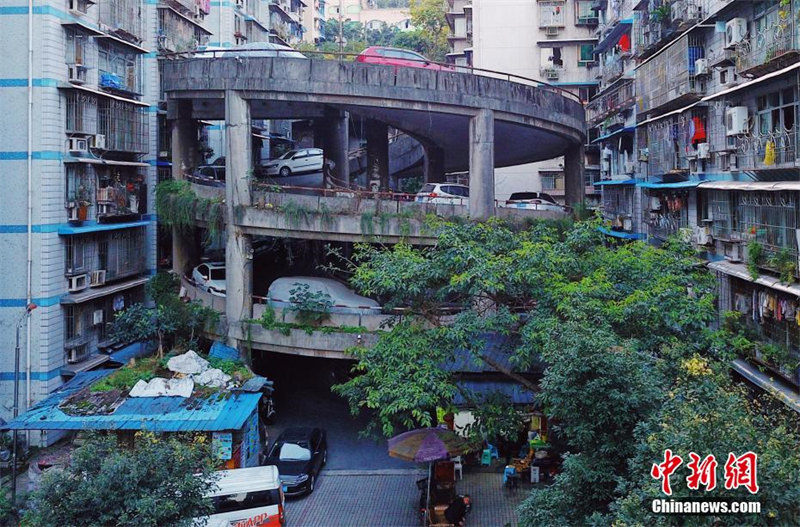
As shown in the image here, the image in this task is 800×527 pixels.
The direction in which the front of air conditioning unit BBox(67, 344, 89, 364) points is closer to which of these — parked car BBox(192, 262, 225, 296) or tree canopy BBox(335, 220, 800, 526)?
the tree canopy

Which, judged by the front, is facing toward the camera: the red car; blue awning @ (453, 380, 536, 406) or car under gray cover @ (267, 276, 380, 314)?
the blue awning

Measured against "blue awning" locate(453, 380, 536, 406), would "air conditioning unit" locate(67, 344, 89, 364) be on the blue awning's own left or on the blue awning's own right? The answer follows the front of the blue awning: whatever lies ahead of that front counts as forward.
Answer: on the blue awning's own right
